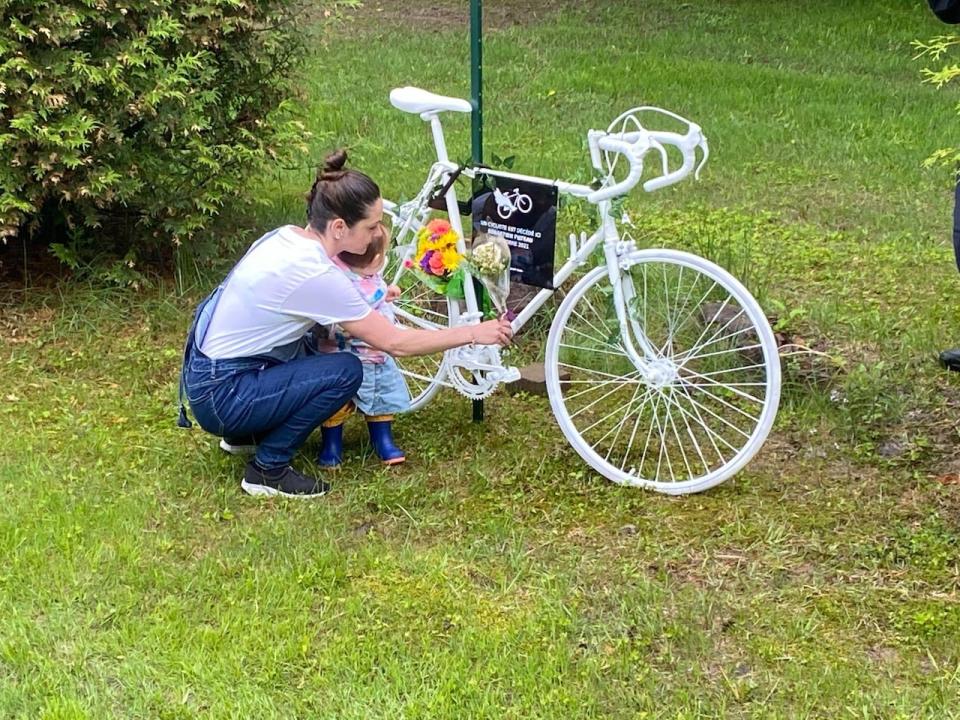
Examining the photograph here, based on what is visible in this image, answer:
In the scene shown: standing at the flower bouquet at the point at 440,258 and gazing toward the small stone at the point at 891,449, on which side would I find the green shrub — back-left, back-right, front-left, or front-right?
back-left

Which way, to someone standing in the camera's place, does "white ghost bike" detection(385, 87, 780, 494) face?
facing the viewer and to the right of the viewer

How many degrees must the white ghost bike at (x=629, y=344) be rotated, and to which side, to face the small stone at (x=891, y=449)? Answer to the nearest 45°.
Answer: approximately 45° to its left

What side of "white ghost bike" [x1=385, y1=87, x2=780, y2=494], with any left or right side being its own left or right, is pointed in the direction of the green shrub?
back

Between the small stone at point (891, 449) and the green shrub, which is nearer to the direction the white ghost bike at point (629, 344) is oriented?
the small stone
